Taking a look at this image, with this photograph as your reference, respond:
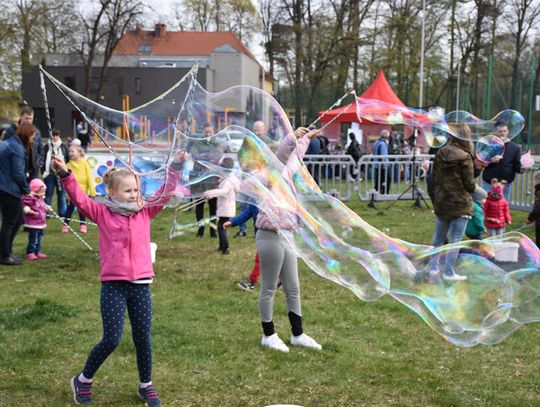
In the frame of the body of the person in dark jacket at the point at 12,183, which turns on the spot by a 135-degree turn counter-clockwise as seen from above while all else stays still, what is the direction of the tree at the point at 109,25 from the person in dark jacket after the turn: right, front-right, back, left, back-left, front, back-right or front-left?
front-right

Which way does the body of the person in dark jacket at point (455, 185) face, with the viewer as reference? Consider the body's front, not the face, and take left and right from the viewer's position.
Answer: facing away from the viewer and to the right of the viewer

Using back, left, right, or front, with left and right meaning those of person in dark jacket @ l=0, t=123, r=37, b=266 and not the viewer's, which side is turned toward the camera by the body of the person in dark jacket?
right

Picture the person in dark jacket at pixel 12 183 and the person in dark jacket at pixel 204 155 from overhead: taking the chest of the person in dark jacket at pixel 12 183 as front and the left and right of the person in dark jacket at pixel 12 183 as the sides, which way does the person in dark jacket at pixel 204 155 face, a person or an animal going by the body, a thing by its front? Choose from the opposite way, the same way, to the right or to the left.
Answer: to the right

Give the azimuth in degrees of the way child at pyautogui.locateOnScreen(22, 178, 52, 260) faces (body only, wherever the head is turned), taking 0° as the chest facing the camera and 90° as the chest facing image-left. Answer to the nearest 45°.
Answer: approximately 315°

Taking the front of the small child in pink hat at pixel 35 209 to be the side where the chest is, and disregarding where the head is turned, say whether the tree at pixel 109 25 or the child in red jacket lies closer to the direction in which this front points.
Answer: the child in red jacket

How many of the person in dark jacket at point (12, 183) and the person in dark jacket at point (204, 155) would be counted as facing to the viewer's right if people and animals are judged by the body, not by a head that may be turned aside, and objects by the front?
1

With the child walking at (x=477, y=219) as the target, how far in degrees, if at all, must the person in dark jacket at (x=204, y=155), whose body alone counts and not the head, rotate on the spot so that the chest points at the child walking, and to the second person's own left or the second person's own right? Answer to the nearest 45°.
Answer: approximately 135° to the second person's own left

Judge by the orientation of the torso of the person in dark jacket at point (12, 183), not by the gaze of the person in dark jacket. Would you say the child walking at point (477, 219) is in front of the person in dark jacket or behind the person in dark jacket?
in front

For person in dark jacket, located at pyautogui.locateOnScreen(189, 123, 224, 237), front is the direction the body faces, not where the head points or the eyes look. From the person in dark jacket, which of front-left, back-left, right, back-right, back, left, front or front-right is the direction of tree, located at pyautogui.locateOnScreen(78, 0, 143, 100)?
back
